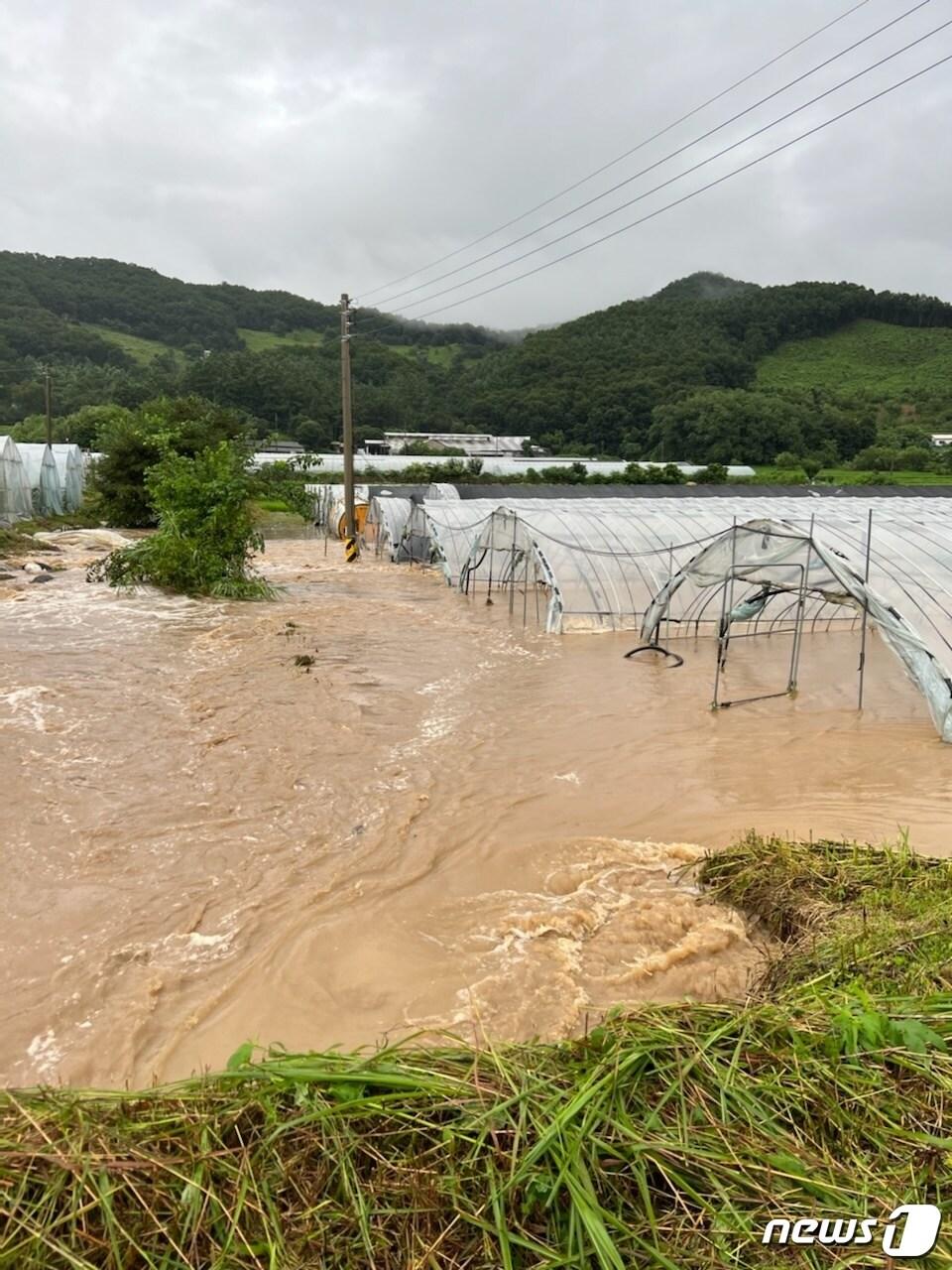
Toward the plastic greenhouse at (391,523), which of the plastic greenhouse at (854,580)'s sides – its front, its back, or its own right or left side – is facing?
right

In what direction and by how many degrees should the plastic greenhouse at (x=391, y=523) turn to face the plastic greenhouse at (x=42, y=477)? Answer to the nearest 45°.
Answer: approximately 90° to its right

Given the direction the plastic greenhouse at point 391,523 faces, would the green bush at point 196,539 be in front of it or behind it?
in front

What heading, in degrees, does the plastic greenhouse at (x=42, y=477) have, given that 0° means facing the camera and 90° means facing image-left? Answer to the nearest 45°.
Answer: approximately 315°

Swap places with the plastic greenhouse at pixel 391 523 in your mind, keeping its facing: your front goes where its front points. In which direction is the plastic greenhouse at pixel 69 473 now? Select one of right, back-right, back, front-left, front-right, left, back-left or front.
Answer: right

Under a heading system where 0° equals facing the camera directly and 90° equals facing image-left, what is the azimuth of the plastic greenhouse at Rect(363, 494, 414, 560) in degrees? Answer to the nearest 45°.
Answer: approximately 45°

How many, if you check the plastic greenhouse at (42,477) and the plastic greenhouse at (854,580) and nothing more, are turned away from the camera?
0

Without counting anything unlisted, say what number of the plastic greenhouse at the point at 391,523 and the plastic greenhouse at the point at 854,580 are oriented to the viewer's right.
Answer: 0

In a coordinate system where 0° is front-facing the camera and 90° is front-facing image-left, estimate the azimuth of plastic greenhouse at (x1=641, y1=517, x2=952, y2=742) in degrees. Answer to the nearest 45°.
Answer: approximately 45°

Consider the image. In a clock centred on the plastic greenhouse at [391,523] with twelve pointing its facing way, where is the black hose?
The black hose is roughly at 10 o'clock from the plastic greenhouse.
